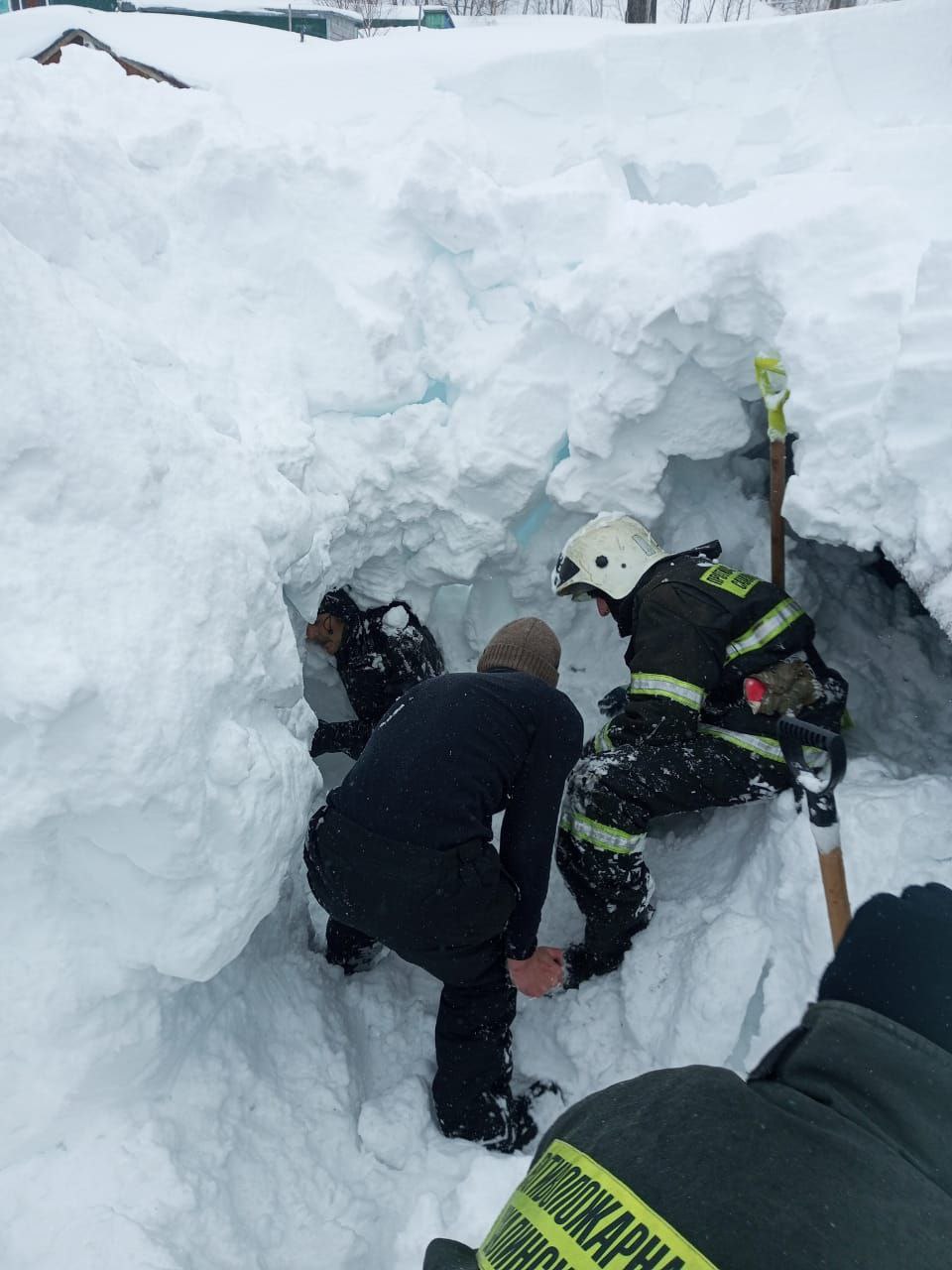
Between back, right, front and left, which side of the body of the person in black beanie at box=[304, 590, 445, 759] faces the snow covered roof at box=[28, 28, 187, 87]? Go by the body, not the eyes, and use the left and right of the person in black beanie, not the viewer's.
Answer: right

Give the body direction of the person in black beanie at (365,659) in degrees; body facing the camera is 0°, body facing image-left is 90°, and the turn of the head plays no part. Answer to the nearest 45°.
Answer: approximately 90°

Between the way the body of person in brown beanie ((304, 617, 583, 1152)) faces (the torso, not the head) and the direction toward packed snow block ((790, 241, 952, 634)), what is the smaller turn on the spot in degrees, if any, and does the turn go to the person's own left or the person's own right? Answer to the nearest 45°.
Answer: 0° — they already face it

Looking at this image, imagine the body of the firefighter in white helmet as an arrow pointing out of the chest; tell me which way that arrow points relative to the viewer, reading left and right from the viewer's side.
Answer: facing to the left of the viewer

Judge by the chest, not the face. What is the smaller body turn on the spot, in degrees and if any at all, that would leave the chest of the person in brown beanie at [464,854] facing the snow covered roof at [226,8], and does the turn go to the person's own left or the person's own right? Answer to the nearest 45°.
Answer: approximately 45° to the person's own left

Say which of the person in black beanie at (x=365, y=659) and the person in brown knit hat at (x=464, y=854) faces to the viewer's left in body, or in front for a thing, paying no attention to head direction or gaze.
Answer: the person in black beanie at (x=365, y=659)

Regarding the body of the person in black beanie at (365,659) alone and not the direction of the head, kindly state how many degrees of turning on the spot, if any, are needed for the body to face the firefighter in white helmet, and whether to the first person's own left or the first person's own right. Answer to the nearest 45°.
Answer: approximately 135° to the first person's own left

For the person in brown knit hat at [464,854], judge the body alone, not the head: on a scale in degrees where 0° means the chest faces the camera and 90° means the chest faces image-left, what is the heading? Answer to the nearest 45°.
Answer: approximately 225°

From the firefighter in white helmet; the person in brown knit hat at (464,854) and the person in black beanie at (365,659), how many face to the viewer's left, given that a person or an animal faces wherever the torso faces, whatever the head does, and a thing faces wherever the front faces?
2

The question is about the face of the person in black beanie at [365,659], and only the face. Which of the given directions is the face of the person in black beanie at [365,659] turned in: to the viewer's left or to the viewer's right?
to the viewer's left

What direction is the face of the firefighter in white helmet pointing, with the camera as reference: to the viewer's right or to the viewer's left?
to the viewer's left
